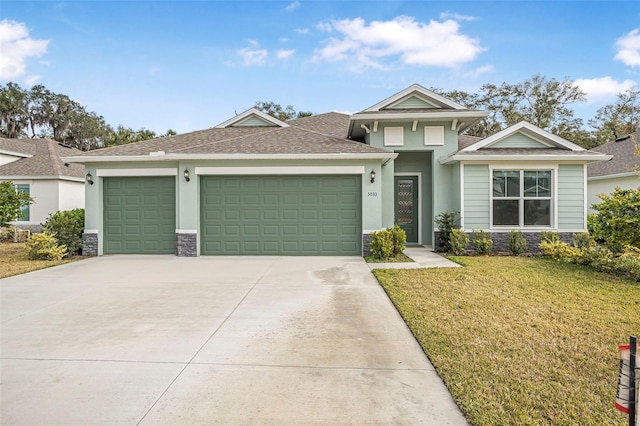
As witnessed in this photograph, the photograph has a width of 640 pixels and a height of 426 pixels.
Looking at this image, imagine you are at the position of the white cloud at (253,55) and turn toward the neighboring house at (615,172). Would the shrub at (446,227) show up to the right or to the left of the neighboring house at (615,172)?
right

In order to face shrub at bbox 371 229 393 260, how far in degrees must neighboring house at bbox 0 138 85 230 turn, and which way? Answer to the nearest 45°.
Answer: approximately 45° to its left

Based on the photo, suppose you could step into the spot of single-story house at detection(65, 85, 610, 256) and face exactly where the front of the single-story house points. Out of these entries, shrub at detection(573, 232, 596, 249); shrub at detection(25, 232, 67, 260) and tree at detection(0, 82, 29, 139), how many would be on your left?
1

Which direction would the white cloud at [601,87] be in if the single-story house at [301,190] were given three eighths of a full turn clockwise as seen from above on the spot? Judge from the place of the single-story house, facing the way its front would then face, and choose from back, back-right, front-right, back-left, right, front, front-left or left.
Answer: right

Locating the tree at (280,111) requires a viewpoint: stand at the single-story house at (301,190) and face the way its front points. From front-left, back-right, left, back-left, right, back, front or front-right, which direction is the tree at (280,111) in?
back

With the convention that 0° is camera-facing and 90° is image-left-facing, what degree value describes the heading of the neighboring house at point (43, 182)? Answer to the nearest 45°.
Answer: approximately 0°

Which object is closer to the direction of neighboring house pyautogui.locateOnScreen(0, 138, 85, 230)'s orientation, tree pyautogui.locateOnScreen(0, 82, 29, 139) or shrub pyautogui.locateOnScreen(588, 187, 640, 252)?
the shrub

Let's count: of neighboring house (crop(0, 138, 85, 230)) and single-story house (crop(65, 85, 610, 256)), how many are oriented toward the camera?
2

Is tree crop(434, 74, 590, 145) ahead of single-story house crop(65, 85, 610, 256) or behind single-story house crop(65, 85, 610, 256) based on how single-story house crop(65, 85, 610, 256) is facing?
behind

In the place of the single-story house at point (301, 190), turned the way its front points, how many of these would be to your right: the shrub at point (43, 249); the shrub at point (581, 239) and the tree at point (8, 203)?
2

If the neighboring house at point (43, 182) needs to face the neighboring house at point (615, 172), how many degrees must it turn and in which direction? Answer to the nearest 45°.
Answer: approximately 45° to its left

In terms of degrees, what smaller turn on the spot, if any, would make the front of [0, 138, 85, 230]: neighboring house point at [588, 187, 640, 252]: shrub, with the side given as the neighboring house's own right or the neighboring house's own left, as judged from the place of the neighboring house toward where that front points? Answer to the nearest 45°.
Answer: approximately 45° to the neighboring house's own left
